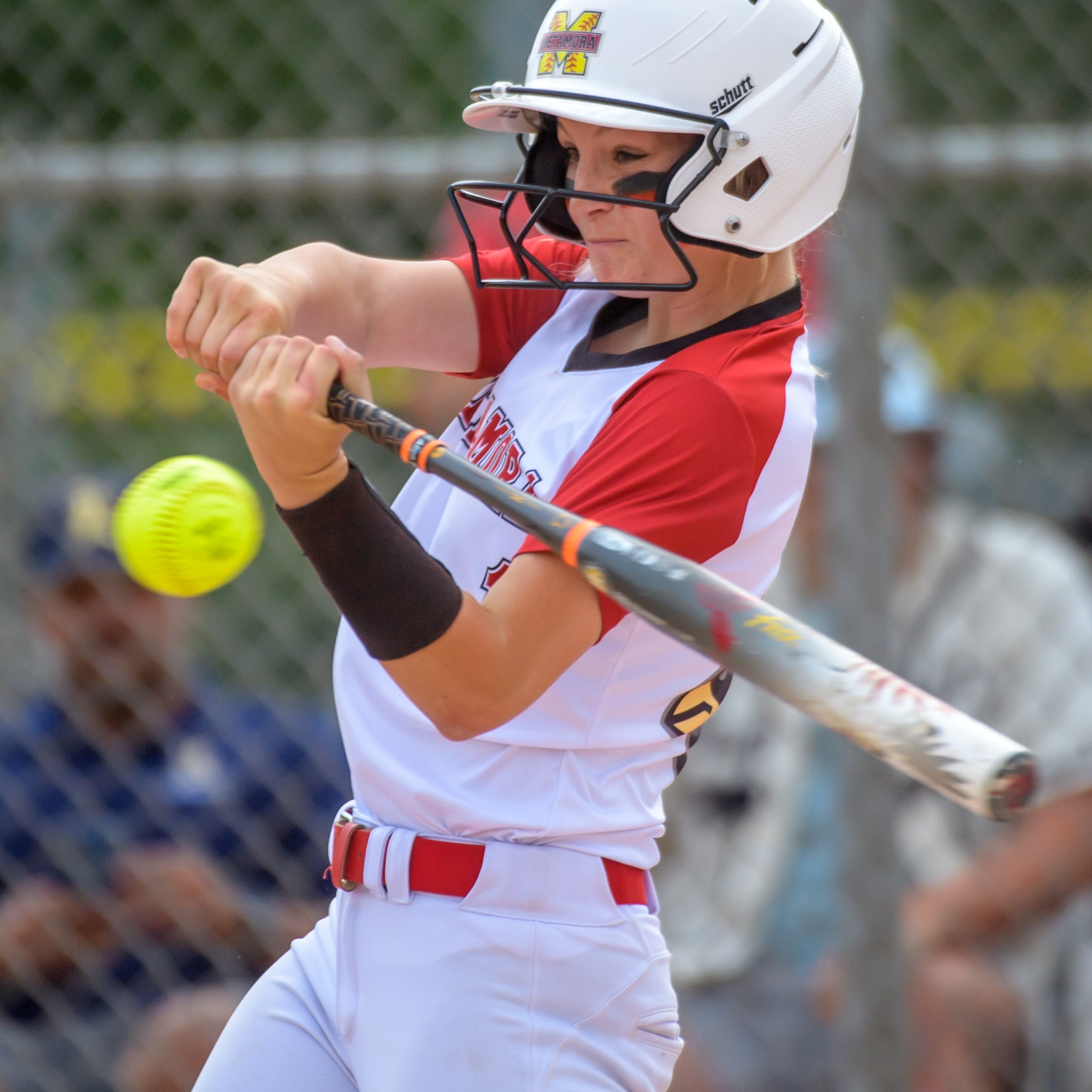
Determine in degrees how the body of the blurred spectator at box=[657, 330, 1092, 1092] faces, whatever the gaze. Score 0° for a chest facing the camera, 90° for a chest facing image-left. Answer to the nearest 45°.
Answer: approximately 45°

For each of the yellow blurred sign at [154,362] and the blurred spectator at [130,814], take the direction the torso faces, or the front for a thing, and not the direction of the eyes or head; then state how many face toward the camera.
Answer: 2
